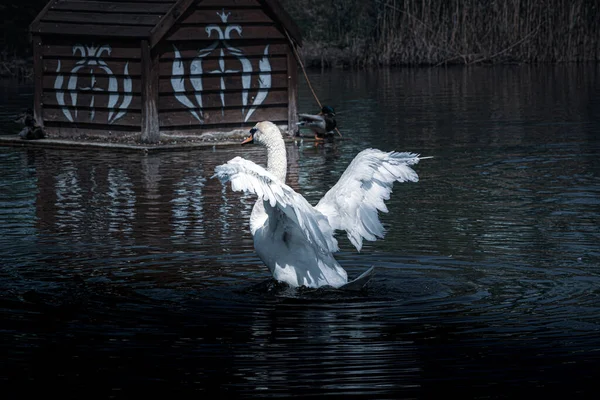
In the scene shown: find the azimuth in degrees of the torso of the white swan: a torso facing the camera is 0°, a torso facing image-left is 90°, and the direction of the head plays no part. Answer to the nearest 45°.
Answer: approximately 135°

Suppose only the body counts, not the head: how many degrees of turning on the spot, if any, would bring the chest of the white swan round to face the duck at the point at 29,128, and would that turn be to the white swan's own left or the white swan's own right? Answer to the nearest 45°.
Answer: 0° — it already faces it

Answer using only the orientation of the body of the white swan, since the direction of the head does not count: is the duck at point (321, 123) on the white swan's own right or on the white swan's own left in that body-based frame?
on the white swan's own right

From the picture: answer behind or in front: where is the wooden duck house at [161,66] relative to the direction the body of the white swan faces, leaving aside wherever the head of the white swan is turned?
in front
